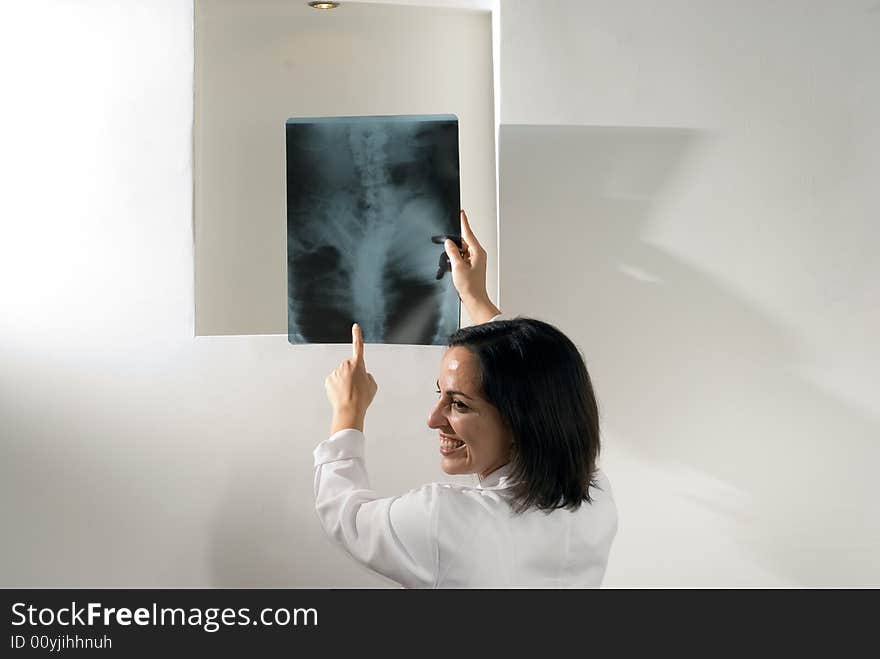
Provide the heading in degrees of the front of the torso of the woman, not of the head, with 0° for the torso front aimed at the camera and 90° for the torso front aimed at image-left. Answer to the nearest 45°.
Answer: approximately 135°

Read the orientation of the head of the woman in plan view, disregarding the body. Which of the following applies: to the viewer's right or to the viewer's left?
to the viewer's left
